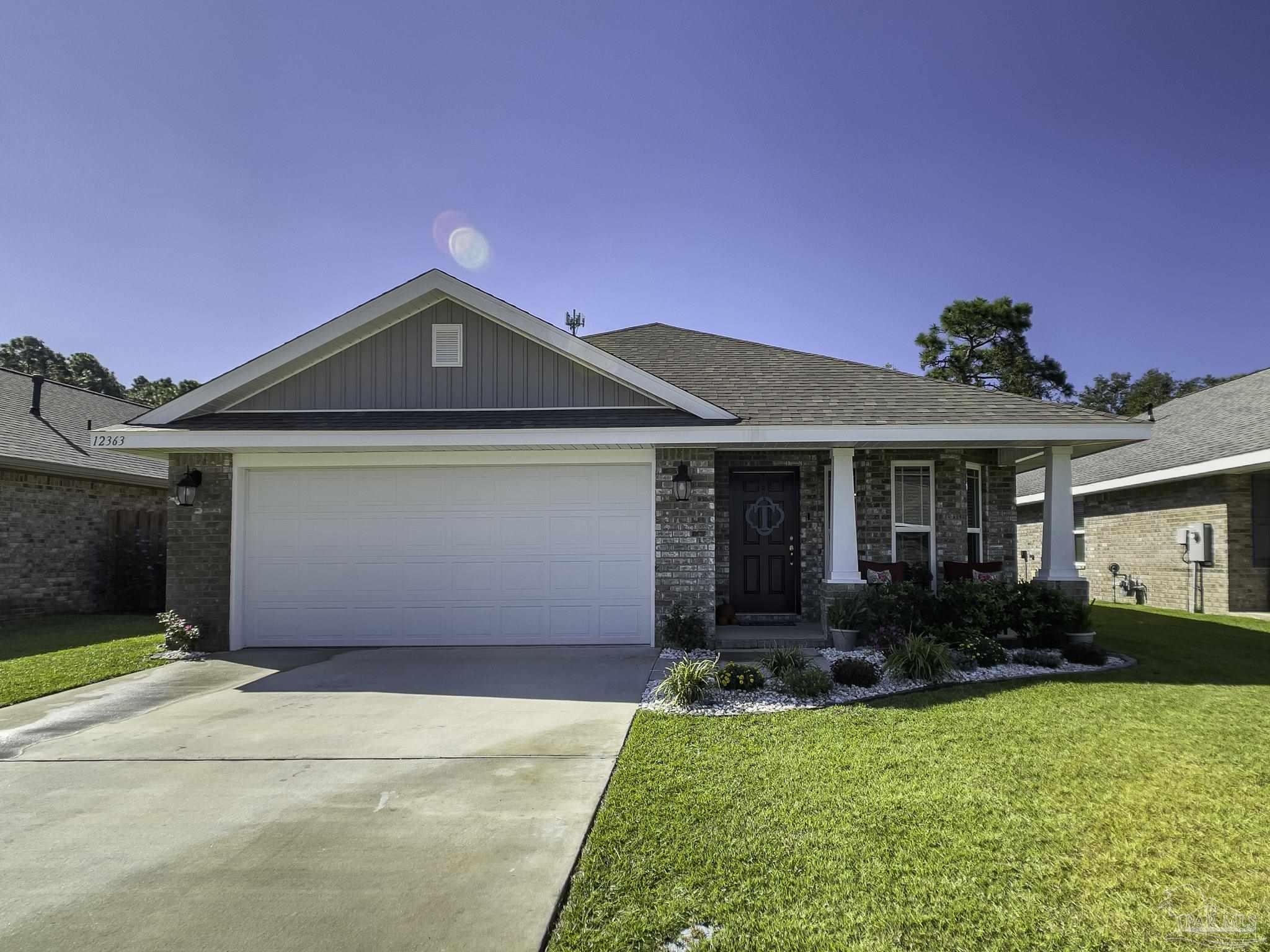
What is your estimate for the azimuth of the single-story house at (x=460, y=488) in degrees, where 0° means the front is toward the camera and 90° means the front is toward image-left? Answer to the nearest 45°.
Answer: approximately 0°

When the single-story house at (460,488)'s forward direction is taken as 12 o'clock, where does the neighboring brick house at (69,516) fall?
The neighboring brick house is roughly at 4 o'clock from the single-story house.

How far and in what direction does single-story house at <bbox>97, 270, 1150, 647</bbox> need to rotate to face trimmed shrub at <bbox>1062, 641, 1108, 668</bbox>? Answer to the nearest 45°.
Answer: approximately 90° to its left

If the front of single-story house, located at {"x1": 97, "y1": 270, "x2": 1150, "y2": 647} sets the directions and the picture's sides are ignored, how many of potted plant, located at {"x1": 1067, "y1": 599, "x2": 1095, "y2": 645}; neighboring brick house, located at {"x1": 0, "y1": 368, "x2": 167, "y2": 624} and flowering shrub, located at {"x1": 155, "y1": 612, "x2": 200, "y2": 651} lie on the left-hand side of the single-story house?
1

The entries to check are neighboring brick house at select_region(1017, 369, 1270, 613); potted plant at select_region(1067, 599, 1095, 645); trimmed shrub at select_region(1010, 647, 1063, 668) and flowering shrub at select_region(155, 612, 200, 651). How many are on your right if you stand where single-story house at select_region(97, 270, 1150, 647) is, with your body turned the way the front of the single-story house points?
1

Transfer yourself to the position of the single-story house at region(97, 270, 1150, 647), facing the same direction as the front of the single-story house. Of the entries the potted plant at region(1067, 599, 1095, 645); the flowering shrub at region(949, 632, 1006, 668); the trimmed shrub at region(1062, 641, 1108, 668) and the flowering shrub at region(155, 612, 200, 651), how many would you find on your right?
1

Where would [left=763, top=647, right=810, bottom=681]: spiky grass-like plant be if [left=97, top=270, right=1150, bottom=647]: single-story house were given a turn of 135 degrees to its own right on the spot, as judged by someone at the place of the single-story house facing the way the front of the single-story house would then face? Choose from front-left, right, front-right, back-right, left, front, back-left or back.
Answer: back

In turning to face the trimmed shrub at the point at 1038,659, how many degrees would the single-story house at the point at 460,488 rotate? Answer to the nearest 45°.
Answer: approximately 90° to its left

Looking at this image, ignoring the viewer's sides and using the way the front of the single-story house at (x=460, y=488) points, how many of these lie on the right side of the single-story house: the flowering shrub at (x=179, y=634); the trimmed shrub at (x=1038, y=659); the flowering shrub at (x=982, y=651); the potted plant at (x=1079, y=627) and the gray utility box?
1

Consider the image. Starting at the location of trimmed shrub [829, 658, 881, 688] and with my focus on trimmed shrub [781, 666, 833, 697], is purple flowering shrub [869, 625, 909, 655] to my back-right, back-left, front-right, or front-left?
back-right
